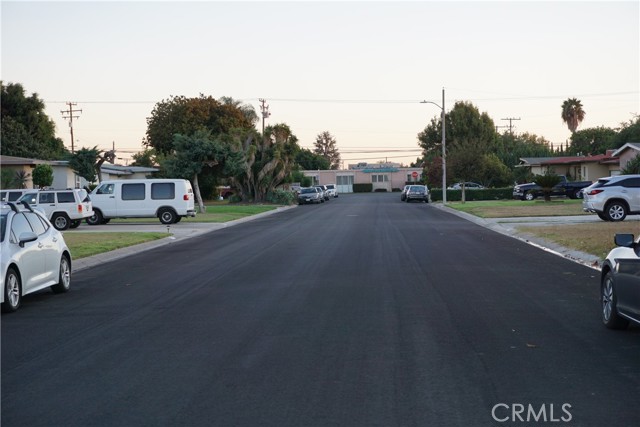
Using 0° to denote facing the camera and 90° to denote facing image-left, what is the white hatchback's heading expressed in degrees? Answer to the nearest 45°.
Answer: approximately 45°

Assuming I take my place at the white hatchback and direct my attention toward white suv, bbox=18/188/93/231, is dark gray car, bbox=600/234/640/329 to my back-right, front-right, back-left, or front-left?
back-right

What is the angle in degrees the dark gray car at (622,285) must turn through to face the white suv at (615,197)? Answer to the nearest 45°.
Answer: approximately 45° to its right

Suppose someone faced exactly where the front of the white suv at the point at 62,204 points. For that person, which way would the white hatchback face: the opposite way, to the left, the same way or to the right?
to the left
